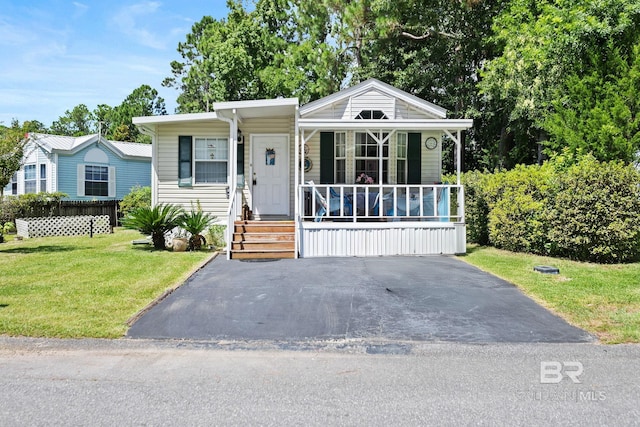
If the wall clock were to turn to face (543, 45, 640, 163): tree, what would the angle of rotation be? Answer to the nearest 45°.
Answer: approximately 90° to its left

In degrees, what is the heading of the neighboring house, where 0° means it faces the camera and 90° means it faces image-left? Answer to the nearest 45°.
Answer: approximately 0°

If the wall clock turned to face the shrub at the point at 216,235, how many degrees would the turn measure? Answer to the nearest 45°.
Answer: approximately 90° to its right

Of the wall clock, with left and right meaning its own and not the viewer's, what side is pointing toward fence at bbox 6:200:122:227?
right

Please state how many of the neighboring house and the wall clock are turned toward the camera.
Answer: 2

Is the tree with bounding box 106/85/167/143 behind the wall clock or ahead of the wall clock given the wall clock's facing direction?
behind

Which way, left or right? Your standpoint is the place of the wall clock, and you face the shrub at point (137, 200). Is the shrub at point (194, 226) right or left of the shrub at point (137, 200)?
left

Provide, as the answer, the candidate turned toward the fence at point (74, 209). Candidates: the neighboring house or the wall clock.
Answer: the neighboring house
